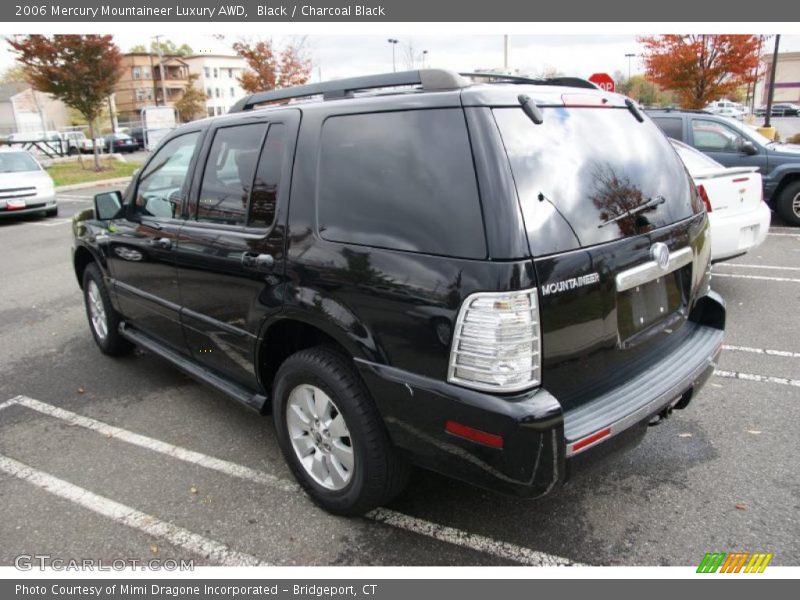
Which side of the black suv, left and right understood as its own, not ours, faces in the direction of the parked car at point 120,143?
front

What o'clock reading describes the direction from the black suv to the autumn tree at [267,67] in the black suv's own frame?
The autumn tree is roughly at 1 o'clock from the black suv.

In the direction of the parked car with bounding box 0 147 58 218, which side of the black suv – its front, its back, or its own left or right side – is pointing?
front

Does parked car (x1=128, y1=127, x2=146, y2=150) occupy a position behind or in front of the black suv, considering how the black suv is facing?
in front

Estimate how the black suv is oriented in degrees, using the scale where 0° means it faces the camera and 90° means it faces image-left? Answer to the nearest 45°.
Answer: approximately 135°

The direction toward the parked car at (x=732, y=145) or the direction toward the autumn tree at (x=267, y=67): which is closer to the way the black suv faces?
the autumn tree

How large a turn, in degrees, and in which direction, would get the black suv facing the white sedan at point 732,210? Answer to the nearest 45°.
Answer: approximately 90° to its right

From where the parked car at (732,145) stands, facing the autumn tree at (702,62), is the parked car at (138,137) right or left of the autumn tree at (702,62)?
left

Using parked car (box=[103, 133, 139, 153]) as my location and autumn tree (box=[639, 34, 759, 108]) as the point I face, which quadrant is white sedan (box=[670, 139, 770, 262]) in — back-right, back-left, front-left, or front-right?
front-right

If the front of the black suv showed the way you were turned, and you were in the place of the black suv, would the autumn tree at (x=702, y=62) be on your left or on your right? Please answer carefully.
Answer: on your right

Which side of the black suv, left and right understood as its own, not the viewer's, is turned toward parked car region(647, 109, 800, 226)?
right

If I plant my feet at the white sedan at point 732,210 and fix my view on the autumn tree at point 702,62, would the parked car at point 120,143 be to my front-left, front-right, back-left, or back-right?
front-left
